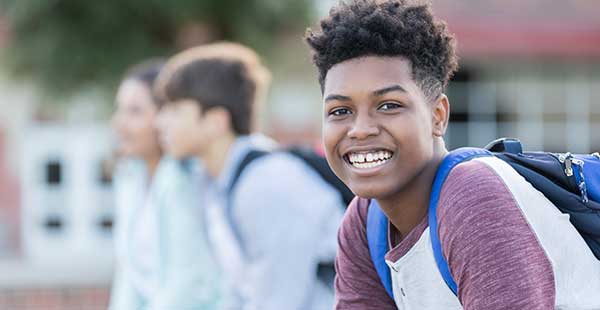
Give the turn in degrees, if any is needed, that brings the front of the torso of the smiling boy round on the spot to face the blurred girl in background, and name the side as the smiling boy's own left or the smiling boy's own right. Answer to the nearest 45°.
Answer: approximately 90° to the smiling boy's own right

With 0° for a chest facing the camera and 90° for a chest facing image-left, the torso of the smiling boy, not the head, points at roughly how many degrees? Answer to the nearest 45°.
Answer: approximately 45°

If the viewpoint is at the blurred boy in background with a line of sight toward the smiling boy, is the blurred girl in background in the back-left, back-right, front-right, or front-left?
back-right

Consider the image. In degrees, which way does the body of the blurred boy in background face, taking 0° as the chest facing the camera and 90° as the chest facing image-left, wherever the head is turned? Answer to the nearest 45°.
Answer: approximately 90°

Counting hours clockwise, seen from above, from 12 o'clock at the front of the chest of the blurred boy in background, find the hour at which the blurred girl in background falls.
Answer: The blurred girl in background is roughly at 2 o'clock from the blurred boy in background.

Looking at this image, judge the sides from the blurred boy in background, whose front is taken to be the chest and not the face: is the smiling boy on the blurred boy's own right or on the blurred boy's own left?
on the blurred boy's own left

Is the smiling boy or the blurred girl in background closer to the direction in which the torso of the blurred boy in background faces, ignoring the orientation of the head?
the blurred girl in background
